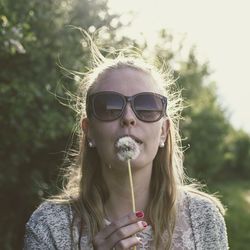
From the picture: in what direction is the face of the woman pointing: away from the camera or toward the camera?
toward the camera

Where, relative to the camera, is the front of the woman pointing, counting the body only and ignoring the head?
toward the camera
